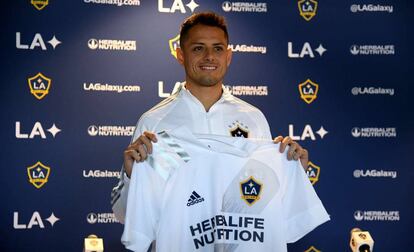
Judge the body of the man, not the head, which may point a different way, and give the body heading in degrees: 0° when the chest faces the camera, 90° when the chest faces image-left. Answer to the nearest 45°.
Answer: approximately 0°
